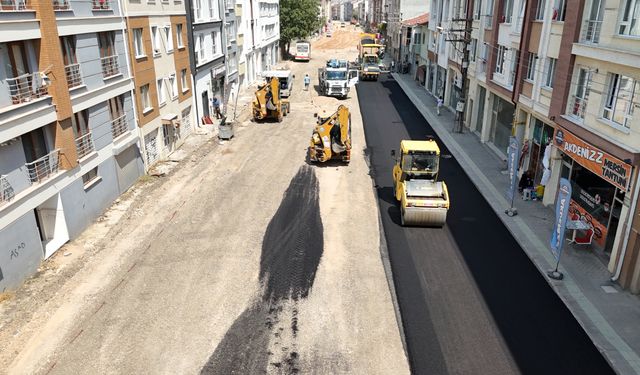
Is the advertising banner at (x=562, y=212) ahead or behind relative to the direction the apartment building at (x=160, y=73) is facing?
ahead

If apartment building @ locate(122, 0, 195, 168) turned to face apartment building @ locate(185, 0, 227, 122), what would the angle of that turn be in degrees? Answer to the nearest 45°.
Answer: approximately 135° to its left

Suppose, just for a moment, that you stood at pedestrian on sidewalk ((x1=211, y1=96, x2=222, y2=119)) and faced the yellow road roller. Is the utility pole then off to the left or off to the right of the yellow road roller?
left

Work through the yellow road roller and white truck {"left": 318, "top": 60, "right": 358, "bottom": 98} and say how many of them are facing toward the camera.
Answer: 2

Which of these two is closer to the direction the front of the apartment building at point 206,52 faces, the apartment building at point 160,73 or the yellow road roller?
the yellow road roller

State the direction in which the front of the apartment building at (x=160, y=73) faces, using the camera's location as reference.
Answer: facing the viewer and to the right of the viewer

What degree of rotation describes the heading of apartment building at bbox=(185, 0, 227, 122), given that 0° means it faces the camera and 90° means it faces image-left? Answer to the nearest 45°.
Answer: approximately 315°

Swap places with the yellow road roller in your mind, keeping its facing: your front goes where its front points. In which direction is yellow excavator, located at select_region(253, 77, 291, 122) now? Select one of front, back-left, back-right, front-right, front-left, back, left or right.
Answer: back-right

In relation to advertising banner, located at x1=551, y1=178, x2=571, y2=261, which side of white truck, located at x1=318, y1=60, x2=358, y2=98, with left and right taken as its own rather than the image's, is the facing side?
front

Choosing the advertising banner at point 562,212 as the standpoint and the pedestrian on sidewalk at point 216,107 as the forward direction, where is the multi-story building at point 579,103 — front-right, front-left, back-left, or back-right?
front-right

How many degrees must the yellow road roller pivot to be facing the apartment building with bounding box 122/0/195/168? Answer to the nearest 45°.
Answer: approximately 135° to its right

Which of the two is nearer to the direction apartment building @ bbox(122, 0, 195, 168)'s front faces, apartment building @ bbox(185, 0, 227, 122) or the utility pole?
the utility pole

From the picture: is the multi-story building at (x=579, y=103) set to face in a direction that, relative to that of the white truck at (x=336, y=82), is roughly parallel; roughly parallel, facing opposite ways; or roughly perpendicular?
roughly perpendicular

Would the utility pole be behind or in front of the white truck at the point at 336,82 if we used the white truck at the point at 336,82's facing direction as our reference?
in front

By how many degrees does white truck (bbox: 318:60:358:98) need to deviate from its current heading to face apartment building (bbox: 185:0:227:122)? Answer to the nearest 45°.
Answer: approximately 45° to its right

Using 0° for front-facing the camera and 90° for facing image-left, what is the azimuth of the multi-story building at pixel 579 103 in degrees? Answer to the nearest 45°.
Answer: approximately 45°

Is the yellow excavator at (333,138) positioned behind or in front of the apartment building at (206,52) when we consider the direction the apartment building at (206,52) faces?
in front

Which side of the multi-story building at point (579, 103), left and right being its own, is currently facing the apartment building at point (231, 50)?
right

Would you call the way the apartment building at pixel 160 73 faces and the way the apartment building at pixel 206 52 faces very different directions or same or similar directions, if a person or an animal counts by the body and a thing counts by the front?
same or similar directions

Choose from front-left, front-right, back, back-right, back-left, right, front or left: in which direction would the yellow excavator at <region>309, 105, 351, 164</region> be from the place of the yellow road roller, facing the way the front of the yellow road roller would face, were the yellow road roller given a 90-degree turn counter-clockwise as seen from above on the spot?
back-left

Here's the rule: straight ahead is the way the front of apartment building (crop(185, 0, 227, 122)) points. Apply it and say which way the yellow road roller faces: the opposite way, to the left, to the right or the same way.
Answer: to the right

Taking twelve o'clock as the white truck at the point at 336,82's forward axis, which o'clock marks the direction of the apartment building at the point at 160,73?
The apartment building is roughly at 1 o'clock from the white truck.

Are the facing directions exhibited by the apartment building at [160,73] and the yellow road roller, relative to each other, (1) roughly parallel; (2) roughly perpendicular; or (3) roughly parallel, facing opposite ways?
roughly perpendicular

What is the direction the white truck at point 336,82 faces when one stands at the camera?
facing the viewer
